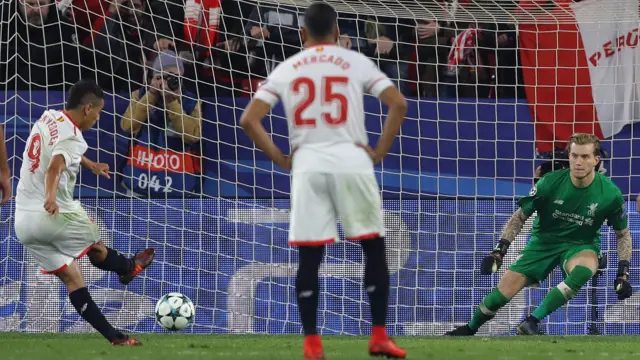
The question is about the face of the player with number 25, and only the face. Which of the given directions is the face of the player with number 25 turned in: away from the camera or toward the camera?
away from the camera

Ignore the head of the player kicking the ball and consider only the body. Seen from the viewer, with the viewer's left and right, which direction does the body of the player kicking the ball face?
facing away from the viewer and to the right of the viewer

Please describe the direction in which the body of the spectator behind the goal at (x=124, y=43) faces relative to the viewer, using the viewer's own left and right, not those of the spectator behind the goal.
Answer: facing the viewer

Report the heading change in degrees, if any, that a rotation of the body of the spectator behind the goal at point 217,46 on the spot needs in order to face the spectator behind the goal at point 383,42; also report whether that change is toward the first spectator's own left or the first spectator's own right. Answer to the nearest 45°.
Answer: approximately 90° to the first spectator's own left

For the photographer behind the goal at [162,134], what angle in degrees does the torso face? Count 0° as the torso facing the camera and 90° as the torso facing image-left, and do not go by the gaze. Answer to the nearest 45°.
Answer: approximately 0°

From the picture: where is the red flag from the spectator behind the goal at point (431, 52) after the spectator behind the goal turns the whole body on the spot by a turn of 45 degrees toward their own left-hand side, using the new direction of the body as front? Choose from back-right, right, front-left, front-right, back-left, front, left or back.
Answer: front-left

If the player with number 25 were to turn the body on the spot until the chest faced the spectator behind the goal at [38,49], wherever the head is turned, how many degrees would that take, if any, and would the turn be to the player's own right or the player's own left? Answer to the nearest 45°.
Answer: approximately 45° to the player's own left

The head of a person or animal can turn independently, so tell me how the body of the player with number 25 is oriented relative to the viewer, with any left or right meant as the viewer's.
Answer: facing away from the viewer

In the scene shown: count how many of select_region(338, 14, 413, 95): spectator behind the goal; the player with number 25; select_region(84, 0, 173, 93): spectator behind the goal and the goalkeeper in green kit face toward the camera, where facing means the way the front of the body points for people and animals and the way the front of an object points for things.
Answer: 3

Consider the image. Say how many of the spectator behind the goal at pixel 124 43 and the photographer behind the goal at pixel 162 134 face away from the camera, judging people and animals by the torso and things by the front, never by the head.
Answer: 0

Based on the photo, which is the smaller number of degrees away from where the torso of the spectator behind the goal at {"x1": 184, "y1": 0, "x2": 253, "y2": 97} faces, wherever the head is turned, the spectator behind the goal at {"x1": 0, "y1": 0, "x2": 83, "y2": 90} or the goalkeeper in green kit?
the goalkeeper in green kit

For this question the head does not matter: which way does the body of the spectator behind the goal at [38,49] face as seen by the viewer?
toward the camera
